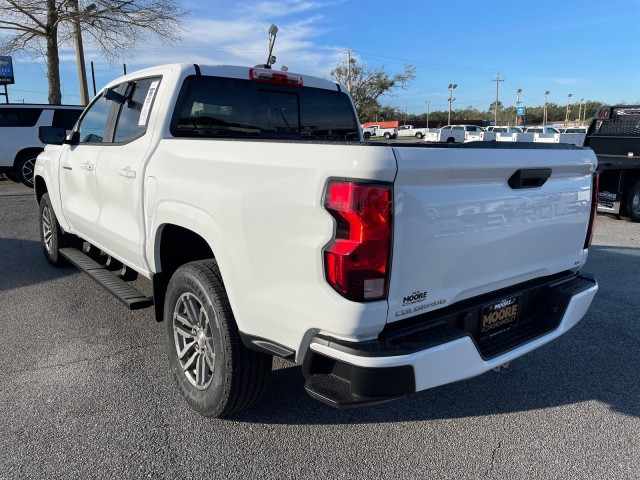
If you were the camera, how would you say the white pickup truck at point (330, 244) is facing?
facing away from the viewer and to the left of the viewer

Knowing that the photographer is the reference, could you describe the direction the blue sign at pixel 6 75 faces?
facing the viewer

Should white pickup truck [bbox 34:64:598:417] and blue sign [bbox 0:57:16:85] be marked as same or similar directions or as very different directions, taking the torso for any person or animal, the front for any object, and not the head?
very different directions

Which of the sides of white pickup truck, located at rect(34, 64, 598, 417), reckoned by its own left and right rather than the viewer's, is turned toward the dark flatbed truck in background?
right

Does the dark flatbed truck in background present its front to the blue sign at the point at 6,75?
no

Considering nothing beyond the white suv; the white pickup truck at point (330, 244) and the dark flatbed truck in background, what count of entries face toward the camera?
0

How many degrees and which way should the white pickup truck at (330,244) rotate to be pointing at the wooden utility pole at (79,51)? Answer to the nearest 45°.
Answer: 0° — it already faces it

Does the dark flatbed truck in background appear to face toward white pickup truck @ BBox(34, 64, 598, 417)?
no

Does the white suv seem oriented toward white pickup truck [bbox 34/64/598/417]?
no

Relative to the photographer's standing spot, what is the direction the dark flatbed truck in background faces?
facing away from the viewer and to the right of the viewer

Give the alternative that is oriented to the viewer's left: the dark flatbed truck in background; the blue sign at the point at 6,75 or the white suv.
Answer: the white suv

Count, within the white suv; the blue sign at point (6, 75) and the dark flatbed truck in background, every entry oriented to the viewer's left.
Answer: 1

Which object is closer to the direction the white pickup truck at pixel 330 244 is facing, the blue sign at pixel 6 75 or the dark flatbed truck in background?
the blue sign

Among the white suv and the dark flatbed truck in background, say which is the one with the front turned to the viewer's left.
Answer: the white suv

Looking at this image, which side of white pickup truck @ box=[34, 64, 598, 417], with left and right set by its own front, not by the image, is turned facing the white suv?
front

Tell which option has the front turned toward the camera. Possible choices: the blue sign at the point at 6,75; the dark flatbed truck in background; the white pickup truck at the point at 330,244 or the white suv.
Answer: the blue sign
